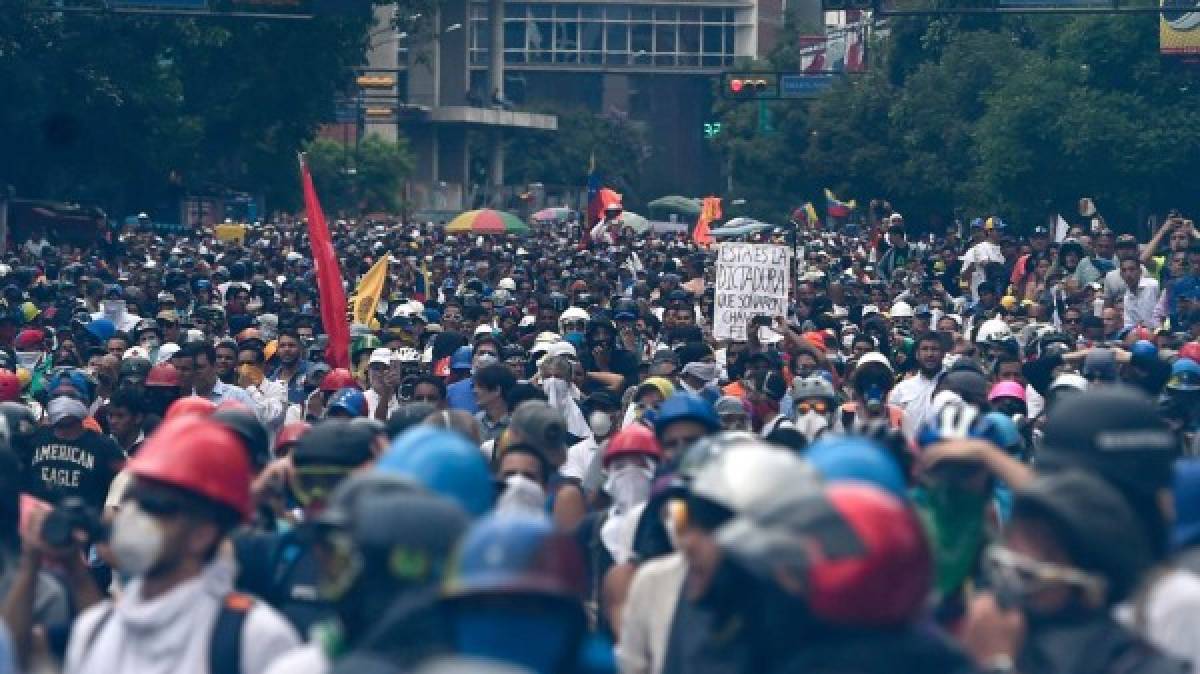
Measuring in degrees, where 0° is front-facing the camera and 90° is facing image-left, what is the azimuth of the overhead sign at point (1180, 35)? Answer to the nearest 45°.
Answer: approximately 0°
